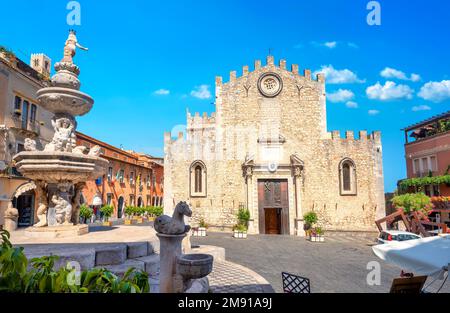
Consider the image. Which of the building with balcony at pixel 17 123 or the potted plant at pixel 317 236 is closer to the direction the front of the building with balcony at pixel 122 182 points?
the potted plant

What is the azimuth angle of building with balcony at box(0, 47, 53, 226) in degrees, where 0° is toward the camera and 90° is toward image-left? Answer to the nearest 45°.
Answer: approximately 315°

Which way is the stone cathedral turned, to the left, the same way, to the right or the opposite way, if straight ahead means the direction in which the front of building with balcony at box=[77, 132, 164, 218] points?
to the right

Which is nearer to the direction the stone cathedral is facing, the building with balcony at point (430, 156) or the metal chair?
the metal chair

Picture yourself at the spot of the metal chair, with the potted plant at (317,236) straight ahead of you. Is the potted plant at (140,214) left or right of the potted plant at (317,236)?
left

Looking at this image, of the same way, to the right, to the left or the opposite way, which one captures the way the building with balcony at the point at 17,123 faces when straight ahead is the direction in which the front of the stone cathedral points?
to the left

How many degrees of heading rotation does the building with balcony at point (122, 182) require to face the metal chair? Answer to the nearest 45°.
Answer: approximately 45° to its right

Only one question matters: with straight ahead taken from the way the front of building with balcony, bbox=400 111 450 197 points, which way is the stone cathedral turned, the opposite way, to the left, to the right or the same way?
to the left

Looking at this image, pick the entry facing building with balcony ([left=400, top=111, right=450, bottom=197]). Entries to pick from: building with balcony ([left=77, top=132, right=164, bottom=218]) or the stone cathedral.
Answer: building with balcony ([left=77, top=132, right=164, bottom=218])
